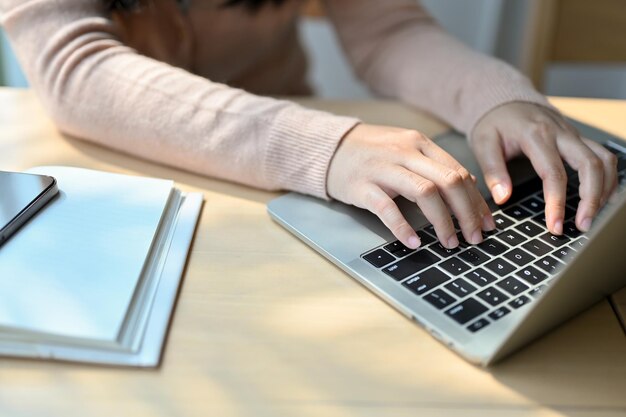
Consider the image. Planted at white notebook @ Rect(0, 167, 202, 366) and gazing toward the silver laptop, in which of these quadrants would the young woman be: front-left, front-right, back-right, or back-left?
front-left

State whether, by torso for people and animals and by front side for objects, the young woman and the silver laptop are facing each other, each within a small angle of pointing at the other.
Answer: yes

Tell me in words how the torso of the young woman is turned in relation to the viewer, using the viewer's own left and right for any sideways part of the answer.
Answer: facing the viewer and to the right of the viewer

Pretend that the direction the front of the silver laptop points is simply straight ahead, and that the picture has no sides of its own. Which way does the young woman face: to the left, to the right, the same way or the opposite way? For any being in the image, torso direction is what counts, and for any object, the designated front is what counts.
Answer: the opposite way

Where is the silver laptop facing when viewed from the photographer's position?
facing away from the viewer and to the left of the viewer
